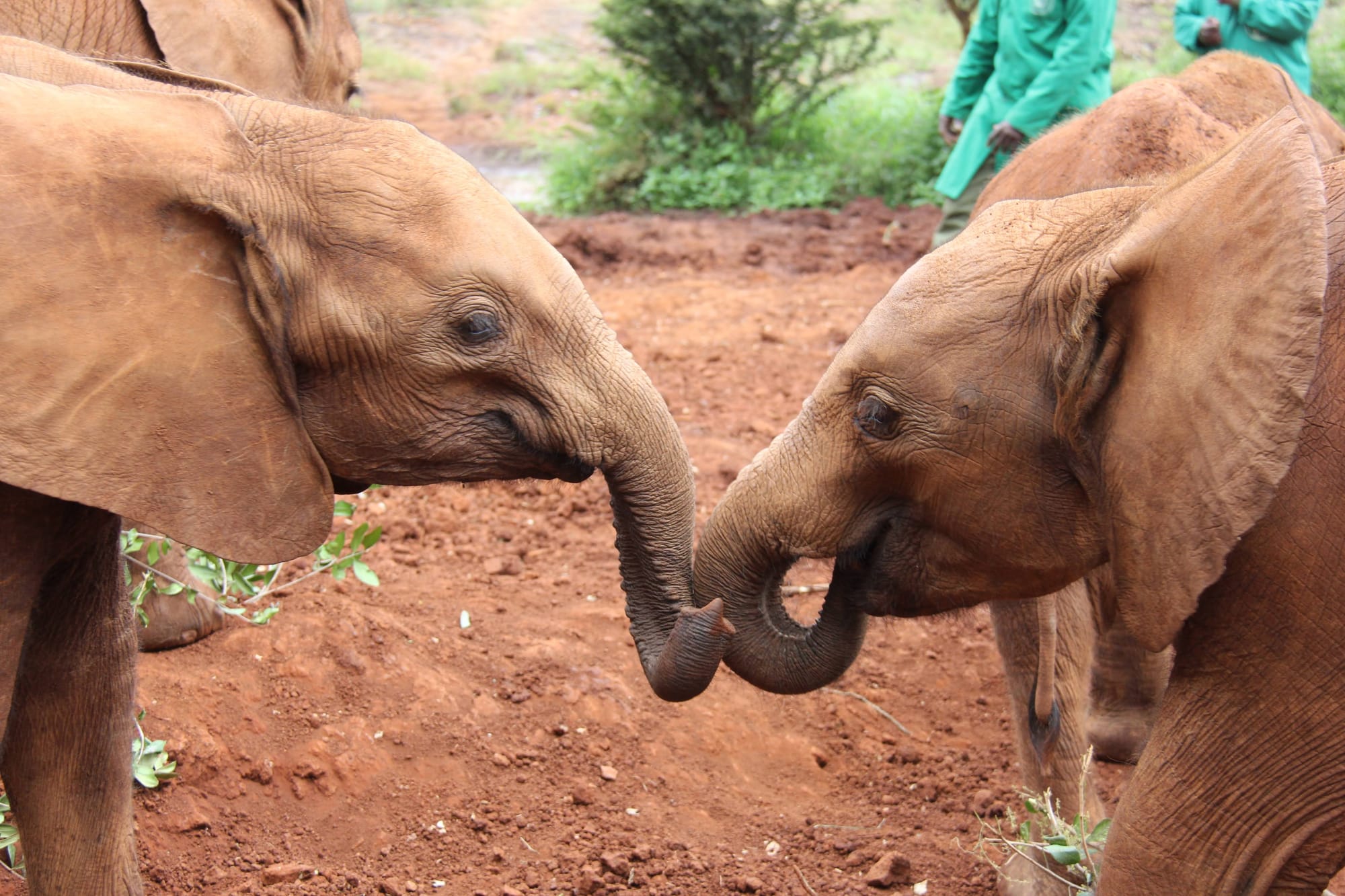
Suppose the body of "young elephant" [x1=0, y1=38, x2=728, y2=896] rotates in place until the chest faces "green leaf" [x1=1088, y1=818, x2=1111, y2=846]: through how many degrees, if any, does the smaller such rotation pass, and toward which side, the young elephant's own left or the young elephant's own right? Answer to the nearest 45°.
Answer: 0° — it already faces it

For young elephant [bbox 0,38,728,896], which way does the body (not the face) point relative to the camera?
to the viewer's right

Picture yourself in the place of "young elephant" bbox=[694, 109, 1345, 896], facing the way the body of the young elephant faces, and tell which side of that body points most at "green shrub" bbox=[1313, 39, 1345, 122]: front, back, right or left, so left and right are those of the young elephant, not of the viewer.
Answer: right

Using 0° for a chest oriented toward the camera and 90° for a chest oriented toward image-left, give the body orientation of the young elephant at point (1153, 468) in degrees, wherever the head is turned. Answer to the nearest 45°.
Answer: approximately 90°

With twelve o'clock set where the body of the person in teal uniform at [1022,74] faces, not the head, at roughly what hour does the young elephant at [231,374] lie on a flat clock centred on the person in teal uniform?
The young elephant is roughly at 11 o'clock from the person in teal uniform.

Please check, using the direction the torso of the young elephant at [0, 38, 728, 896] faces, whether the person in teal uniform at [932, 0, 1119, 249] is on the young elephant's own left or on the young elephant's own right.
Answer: on the young elephant's own left

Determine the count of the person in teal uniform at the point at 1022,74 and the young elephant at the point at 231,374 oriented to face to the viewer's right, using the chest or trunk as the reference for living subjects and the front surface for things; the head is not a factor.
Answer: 1

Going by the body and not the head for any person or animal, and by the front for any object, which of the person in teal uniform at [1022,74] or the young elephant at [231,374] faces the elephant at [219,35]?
the person in teal uniform
